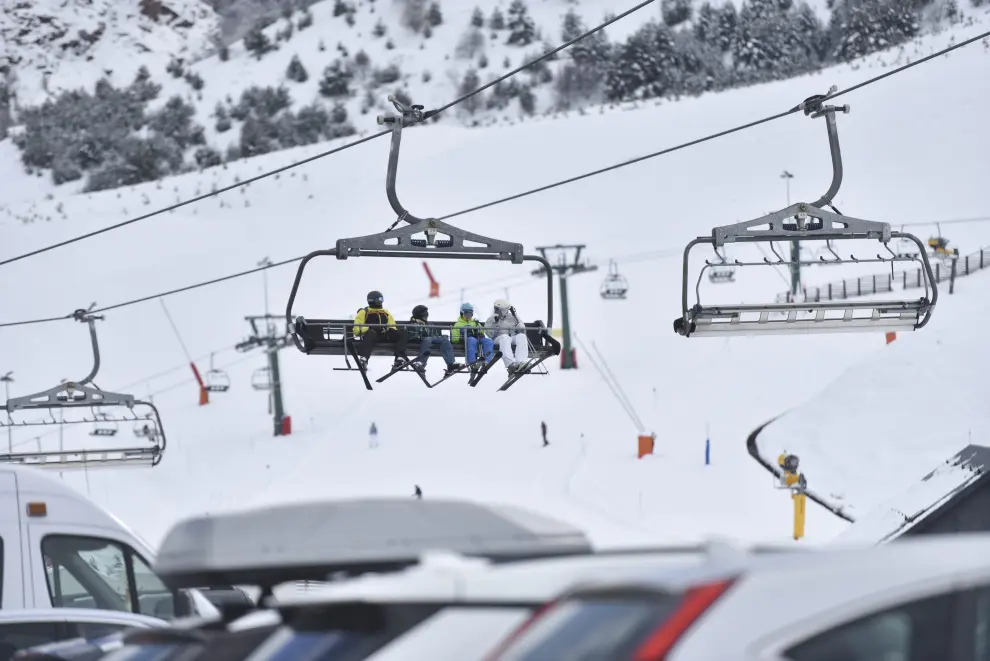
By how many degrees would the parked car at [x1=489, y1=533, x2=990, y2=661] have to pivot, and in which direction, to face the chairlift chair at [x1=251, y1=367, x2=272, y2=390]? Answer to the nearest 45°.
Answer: approximately 45° to its left

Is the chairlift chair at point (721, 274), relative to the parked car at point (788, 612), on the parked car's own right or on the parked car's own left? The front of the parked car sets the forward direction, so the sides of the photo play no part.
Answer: on the parked car's own left

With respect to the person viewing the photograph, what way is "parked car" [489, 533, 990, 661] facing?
facing away from the viewer and to the right of the viewer

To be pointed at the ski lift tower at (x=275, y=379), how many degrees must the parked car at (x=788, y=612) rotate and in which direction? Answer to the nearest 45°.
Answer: approximately 45° to its left

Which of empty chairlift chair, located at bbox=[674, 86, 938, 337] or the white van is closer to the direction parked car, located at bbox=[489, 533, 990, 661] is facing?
the empty chairlift chair

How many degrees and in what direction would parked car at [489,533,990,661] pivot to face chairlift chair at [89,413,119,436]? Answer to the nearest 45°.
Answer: approximately 90° to its left

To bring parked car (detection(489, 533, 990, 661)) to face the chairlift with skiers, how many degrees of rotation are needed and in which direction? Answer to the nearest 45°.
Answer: approximately 45° to its left

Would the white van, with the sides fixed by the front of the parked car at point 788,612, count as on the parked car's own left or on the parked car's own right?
on the parked car's own left
